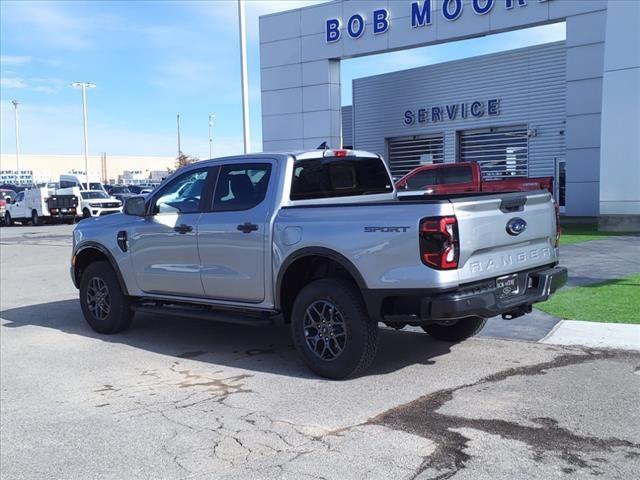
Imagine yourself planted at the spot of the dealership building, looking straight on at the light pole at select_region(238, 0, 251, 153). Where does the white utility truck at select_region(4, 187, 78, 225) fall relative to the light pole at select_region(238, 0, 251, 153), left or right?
right

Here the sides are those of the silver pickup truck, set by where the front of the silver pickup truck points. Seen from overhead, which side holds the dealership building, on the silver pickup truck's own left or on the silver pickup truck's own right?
on the silver pickup truck's own right

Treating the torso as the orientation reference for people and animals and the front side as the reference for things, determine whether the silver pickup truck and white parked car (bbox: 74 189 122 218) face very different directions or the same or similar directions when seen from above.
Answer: very different directions

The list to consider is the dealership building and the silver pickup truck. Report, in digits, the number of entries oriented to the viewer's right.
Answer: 0

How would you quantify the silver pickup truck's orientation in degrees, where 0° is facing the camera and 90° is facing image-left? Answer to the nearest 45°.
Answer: approximately 135°

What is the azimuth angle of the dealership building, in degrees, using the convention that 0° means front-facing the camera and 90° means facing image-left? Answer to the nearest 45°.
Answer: approximately 45°

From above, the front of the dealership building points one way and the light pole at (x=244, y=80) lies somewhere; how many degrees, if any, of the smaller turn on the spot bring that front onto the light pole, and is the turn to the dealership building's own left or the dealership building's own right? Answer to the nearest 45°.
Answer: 0° — it already faces it

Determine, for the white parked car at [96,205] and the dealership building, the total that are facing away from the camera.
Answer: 0

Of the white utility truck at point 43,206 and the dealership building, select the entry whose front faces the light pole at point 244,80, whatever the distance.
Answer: the dealership building

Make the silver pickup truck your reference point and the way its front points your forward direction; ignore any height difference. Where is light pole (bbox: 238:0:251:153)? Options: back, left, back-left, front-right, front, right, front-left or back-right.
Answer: front-right
